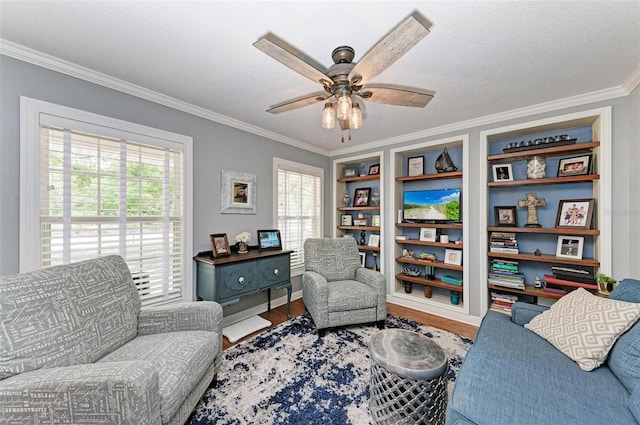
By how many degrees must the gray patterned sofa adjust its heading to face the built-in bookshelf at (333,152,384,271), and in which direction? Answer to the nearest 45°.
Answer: approximately 45° to its left

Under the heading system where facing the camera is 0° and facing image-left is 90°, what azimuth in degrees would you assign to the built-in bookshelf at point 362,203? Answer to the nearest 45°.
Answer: approximately 45°

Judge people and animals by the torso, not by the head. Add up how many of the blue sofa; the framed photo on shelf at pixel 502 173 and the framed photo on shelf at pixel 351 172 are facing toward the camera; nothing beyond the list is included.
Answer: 2

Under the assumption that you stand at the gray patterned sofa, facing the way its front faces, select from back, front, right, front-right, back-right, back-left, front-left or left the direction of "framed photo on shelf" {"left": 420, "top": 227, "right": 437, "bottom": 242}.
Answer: front-left

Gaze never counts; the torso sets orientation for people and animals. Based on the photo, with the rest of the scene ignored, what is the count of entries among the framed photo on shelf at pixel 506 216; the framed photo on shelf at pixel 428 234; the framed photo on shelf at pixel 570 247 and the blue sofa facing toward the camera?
3

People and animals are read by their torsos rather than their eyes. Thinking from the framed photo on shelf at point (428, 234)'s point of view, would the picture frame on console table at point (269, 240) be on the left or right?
on its right

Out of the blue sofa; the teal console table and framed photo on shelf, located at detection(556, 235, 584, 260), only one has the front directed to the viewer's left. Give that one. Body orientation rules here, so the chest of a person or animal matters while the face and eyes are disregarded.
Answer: the blue sofa

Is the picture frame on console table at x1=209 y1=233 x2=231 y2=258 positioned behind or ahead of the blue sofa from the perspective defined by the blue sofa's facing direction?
ahead

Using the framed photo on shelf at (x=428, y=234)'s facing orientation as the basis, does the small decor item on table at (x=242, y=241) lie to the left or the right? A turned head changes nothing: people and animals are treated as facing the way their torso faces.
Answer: on its right

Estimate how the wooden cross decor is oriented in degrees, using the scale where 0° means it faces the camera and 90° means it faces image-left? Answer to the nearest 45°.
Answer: approximately 0°

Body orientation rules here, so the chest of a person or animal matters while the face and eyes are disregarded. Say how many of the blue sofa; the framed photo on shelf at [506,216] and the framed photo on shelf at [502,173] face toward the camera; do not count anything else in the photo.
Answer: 2
